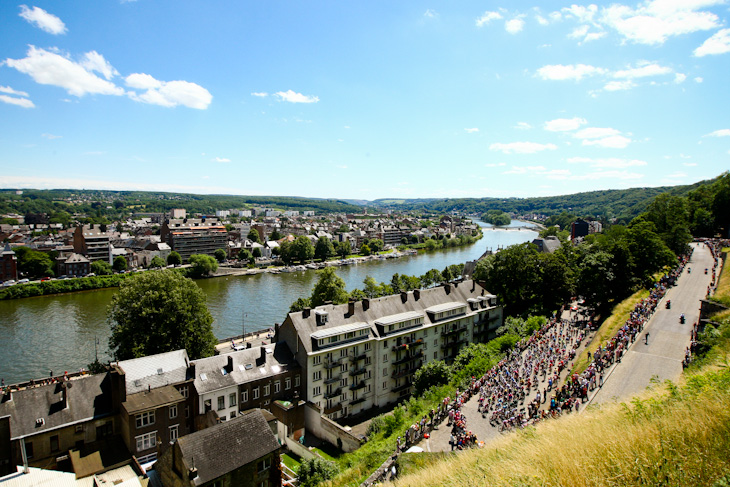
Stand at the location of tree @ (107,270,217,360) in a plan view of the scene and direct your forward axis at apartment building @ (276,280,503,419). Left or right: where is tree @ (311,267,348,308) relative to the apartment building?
left

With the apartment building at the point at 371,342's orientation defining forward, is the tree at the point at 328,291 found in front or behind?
behind

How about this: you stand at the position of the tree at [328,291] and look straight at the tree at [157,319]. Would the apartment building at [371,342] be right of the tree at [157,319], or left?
left
